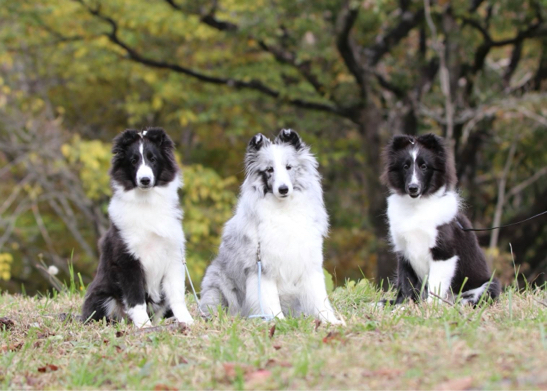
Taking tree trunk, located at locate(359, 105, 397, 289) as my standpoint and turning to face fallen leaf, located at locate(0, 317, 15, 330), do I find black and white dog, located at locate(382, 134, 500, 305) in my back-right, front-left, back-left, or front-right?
front-left

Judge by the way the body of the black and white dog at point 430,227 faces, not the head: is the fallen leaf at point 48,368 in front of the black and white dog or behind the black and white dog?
in front

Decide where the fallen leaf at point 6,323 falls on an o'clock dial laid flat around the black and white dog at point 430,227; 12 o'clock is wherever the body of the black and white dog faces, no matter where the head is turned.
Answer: The fallen leaf is roughly at 1 o'clock from the black and white dog.

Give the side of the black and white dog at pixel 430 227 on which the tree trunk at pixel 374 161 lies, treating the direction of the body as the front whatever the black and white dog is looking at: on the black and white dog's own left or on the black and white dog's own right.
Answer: on the black and white dog's own right

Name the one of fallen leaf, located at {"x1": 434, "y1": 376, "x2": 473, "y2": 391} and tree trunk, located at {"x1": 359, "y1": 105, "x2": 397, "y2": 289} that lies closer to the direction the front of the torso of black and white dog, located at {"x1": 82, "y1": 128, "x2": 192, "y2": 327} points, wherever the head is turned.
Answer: the fallen leaf

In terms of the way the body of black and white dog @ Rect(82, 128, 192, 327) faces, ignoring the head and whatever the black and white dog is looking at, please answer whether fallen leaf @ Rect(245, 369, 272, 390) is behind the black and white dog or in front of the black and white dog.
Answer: in front

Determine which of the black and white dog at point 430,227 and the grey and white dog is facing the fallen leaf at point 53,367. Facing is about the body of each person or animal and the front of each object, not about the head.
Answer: the black and white dog

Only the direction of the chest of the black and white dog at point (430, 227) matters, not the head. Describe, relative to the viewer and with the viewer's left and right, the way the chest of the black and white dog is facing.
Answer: facing the viewer and to the left of the viewer

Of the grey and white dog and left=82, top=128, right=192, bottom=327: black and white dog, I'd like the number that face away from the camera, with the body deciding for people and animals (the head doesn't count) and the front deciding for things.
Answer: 0

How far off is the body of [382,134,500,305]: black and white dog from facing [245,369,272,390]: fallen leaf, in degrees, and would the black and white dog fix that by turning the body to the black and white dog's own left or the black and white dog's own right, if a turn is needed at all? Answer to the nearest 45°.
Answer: approximately 45° to the black and white dog's own left

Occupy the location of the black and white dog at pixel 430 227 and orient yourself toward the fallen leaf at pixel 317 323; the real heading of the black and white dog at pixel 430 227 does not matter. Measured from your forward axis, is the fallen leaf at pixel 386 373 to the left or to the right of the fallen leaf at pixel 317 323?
left

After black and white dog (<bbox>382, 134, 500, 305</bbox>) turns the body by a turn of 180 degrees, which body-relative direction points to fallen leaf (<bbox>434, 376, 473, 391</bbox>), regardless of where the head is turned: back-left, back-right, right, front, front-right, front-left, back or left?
back-right

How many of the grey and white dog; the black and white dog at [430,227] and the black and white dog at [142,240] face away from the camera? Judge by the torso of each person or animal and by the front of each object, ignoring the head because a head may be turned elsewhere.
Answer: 0

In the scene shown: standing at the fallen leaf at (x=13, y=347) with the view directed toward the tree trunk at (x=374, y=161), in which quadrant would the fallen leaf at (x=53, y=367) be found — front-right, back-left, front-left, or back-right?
back-right

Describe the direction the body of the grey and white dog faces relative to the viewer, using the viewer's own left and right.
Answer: facing the viewer and to the right of the viewer

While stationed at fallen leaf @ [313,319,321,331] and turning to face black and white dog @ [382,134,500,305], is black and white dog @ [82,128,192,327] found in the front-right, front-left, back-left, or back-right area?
back-left

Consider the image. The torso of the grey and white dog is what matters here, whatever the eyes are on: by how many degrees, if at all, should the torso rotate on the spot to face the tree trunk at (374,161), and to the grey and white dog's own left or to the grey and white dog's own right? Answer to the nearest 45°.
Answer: approximately 135° to the grey and white dog's own left

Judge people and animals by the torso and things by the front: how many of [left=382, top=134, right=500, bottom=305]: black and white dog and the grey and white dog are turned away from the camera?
0
